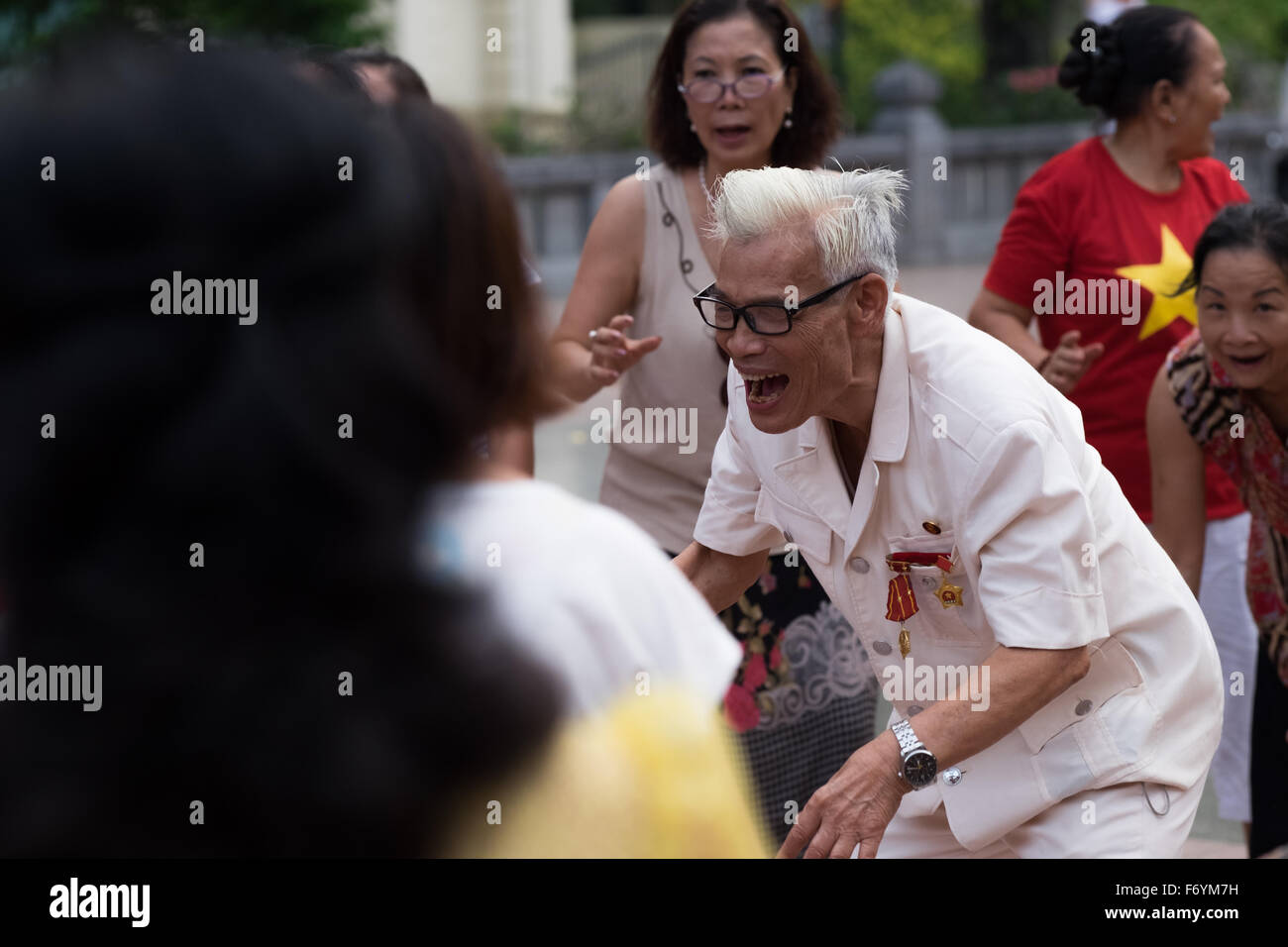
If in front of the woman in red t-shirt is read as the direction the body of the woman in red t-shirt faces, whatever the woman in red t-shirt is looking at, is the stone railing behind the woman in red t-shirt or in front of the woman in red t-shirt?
behind

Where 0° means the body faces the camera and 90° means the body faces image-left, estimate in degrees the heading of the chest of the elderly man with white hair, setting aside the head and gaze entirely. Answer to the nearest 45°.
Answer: approximately 45°

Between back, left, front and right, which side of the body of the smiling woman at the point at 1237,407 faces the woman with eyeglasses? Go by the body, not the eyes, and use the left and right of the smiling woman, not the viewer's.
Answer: right

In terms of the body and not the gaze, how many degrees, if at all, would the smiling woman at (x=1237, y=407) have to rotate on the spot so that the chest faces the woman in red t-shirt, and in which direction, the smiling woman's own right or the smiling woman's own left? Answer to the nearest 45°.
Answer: approximately 180°

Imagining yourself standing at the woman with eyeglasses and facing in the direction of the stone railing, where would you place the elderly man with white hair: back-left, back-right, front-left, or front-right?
back-right

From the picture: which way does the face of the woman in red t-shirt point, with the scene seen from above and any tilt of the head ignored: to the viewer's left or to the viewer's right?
to the viewer's right

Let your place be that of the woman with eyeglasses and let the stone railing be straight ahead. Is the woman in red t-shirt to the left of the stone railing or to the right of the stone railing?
right
